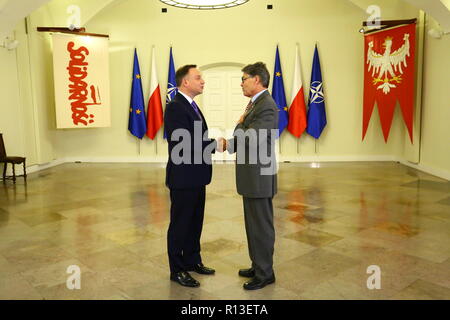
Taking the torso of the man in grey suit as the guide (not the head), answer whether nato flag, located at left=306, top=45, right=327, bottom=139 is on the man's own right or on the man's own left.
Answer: on the man's own right

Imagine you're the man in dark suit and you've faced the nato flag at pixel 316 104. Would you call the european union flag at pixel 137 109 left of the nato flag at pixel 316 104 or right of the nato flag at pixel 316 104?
left

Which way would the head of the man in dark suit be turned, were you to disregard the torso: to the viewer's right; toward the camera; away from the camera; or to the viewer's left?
to the viewer's right

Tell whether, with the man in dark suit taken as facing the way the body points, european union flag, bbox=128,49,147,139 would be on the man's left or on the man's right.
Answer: on the man's left

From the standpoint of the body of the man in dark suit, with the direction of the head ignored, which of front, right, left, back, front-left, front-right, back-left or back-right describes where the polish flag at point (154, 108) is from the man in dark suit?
left

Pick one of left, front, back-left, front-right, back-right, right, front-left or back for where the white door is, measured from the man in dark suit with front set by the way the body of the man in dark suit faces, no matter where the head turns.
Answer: left

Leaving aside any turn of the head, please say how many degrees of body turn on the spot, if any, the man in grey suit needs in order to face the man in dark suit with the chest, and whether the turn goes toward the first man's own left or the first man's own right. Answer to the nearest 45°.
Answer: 0° — they already face them

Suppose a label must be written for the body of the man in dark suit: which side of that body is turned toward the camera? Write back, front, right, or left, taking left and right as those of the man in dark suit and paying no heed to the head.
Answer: right

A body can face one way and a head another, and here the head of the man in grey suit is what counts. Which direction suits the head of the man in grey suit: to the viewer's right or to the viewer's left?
to the viewer's left

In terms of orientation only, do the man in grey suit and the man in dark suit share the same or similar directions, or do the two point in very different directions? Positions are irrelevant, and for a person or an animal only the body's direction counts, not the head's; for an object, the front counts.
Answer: very different directions

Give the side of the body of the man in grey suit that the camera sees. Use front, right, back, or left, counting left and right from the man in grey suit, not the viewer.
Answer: left

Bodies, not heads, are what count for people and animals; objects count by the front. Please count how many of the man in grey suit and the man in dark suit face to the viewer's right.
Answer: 1

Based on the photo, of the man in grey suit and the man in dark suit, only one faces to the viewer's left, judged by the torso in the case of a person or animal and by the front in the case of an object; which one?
the man in grey suit
